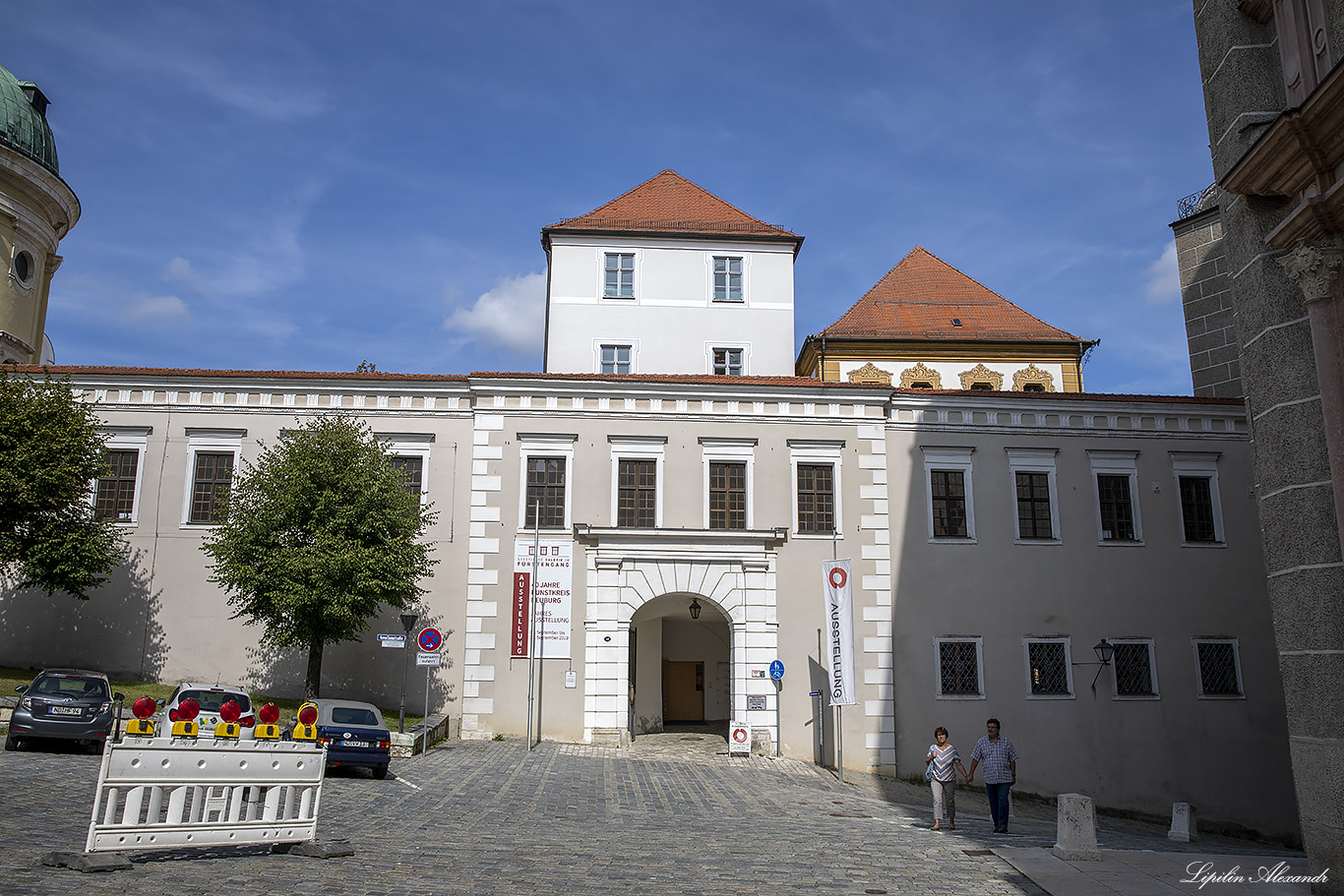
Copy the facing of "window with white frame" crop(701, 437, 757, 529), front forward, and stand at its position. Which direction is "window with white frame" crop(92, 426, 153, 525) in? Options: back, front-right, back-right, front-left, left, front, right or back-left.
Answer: right

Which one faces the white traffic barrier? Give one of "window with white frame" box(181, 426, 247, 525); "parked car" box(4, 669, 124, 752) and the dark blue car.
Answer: the window with white frame

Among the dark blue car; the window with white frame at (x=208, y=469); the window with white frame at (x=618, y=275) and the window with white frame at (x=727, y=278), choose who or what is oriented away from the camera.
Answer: the dark blue car

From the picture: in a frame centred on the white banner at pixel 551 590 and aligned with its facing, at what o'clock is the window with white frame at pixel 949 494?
The window with white frame is roughly at 9 o'clock from the white banner.

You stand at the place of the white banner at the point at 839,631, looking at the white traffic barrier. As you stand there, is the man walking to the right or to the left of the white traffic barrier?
left

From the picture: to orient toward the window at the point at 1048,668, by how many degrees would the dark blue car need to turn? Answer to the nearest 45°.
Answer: approximately 90° to its right

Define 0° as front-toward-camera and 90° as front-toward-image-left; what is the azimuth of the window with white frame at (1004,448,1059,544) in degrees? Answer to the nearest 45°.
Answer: approximately 0°

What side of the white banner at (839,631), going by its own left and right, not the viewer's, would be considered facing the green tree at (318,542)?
right
